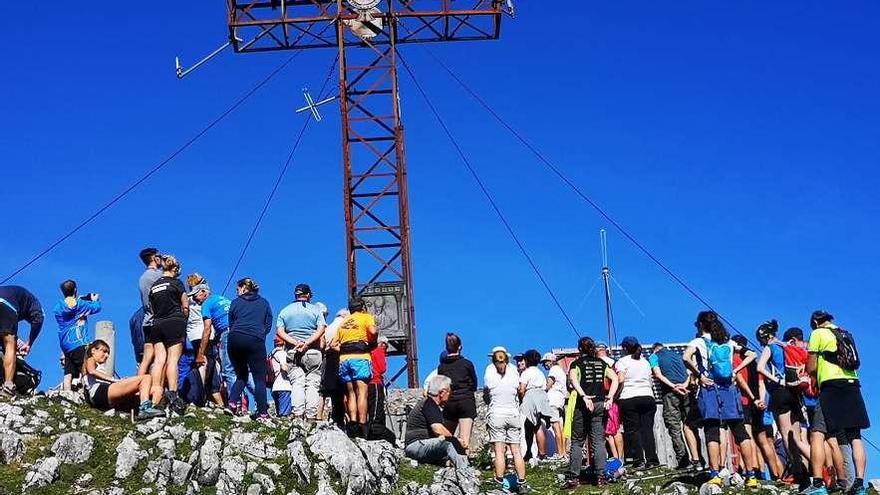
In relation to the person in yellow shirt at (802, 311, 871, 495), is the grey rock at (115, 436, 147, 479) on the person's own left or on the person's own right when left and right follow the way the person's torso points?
on the person's own left

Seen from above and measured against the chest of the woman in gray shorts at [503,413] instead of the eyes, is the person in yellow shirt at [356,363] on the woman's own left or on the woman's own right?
on the woman's own left

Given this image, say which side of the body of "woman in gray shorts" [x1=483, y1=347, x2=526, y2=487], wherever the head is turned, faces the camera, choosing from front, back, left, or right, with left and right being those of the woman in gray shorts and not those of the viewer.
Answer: back

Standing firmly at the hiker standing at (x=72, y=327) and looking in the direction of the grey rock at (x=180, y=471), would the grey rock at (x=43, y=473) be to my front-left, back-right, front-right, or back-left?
front-right

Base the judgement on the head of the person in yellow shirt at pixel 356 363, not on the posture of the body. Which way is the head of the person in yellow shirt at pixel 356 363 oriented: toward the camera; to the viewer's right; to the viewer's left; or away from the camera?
away from the camera

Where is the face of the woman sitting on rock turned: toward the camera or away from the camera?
toward the camera

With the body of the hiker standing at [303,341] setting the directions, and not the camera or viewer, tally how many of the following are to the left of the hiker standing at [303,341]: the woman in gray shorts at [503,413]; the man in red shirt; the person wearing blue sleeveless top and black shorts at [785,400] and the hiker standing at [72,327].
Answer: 1

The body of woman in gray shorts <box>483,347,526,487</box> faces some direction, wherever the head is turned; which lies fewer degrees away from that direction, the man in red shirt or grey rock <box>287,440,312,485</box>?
the man in red shirt

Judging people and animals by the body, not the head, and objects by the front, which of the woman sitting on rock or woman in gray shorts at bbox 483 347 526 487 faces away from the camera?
the woman in gray shorts

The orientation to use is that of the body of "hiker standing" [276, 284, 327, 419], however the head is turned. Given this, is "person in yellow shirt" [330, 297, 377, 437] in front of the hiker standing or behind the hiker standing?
behind

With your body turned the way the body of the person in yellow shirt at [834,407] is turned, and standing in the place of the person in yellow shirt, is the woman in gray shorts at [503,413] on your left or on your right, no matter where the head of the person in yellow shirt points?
on your left

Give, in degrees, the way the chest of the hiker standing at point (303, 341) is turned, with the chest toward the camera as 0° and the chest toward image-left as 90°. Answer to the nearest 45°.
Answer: approximately 180°

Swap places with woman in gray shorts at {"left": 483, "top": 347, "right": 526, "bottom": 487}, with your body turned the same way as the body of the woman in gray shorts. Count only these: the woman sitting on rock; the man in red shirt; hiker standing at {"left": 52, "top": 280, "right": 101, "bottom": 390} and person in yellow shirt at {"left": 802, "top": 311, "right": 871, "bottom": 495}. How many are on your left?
3
